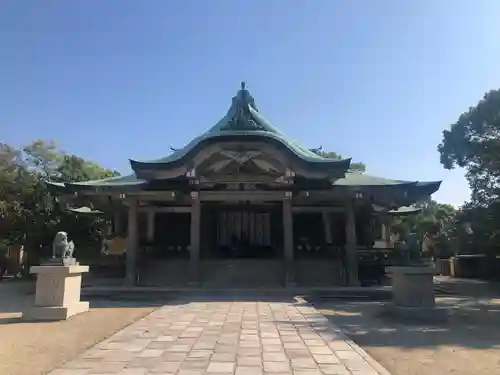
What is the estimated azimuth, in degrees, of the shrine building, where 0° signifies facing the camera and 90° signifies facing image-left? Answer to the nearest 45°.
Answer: approximately 0°

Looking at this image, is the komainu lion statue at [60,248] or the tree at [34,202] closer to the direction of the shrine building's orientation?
the komainu lion statue

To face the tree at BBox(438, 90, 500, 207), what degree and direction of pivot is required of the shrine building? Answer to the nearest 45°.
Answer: approximately 90° to its left

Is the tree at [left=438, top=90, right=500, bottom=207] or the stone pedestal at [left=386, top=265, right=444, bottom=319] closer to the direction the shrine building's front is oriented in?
the stone pedestal

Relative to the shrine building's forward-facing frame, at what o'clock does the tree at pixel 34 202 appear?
The tree is roughly at 4 o'clock from the shrine building.

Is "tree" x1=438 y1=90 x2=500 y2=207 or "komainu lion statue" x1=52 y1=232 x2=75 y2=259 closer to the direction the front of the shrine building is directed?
the komainu lion statue

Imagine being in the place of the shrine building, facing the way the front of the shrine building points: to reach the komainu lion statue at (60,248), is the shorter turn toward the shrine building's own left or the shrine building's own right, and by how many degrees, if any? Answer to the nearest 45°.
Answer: approximately 45° to the shrine building's own right

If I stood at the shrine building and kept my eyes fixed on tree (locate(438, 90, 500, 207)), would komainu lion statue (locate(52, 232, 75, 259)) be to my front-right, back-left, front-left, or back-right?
back-right

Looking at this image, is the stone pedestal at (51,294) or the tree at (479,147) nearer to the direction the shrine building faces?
the stone pedestal

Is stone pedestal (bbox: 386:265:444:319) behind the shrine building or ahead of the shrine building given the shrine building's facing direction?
ahead

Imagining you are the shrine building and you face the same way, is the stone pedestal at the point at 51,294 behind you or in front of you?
in front
